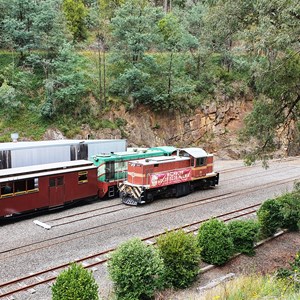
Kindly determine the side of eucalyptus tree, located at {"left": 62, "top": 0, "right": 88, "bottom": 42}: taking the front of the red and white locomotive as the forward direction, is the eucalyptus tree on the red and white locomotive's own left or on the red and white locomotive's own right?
on the red and white locomotive's own right

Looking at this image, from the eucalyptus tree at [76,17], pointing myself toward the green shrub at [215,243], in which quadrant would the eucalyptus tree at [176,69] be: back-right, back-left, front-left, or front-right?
front-left

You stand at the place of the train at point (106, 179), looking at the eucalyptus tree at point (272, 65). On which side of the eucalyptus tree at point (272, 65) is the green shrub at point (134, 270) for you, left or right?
right

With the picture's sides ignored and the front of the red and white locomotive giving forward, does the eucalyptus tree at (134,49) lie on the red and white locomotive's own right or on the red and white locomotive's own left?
on the red and white locomotive's own right

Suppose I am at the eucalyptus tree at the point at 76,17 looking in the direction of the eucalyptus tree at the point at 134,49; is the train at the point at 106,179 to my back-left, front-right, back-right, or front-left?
front-right
